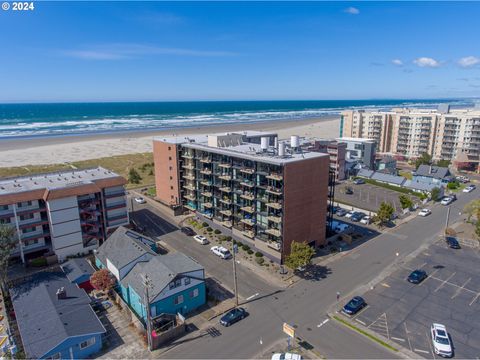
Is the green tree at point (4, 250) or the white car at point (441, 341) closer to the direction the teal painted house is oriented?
the white car

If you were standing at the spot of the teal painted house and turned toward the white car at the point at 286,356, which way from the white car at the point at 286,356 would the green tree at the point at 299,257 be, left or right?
left

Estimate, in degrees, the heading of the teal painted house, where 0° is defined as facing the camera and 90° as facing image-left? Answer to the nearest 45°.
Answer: approximately 315°

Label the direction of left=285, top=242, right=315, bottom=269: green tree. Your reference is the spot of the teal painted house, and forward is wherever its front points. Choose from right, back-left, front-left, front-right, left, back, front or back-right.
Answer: front-left

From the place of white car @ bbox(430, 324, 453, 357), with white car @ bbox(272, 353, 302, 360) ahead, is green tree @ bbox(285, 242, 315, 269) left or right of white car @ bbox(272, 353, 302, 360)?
right

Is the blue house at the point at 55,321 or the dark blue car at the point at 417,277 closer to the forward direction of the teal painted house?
the dark blue car

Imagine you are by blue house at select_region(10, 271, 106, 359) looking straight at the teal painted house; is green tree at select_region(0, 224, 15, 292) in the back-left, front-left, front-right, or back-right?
back-left

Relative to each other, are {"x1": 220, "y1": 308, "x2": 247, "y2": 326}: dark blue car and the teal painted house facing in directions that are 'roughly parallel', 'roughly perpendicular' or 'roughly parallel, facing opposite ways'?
roughly perpendicular

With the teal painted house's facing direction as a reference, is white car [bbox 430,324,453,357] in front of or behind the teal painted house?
in front

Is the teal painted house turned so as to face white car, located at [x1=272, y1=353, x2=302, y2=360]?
yes
